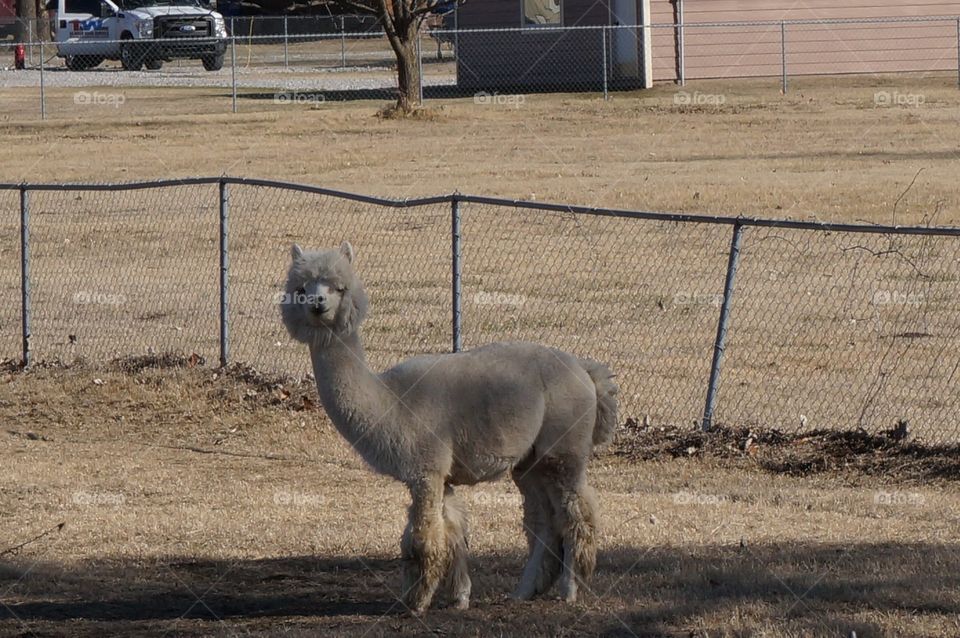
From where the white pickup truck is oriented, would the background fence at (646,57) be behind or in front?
in front

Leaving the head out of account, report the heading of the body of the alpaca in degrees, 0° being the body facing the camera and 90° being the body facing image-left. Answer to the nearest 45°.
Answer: approximately 90°

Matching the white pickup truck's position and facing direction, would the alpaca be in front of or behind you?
in front

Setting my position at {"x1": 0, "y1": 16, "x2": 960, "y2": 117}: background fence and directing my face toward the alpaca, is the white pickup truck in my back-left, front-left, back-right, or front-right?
back-right

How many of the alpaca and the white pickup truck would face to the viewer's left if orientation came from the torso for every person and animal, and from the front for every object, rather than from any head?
1

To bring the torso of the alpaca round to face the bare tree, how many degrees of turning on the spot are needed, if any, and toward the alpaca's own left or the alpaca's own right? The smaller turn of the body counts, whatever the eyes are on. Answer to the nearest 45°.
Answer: approximately 90° to the alpaca's own right

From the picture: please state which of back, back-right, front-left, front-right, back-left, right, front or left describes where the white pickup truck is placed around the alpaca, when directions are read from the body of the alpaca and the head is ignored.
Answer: right

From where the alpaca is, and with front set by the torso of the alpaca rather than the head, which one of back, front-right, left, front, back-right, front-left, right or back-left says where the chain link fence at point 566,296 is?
right

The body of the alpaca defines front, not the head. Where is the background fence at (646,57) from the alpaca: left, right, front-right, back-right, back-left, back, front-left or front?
right
